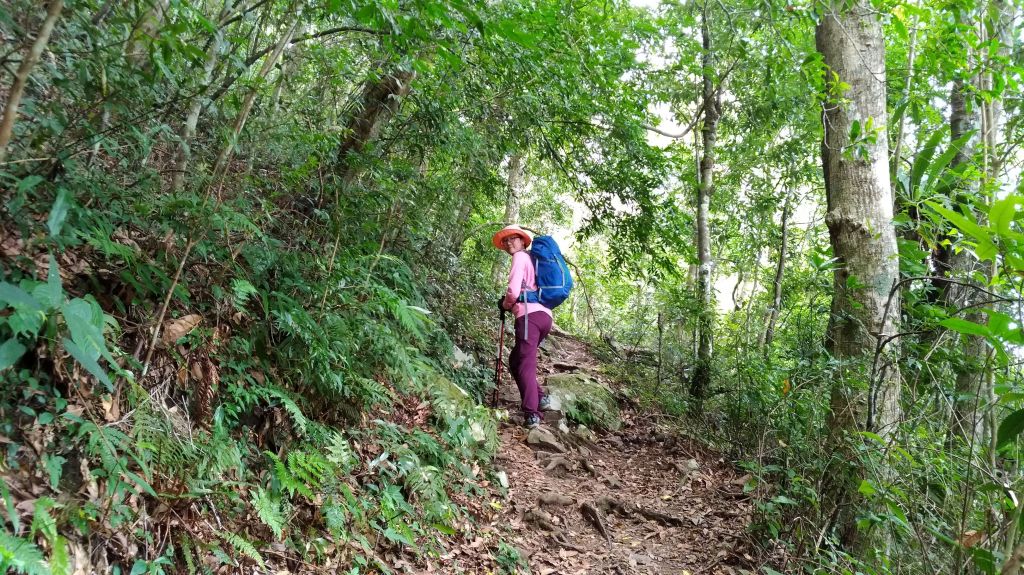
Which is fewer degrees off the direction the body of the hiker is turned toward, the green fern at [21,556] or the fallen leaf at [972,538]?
the green fern

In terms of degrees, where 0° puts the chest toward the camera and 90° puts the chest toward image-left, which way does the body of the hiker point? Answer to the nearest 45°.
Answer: approximately 90°

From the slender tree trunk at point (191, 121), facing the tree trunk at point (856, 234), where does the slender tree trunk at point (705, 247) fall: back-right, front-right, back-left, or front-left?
front-left

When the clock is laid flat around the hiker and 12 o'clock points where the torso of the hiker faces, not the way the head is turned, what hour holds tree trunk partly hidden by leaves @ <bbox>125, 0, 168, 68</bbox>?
The tree trunk partly hidden by leaves is roughly at 10 o'clock from the hiker.

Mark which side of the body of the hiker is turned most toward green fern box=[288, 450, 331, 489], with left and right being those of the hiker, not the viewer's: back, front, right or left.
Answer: left

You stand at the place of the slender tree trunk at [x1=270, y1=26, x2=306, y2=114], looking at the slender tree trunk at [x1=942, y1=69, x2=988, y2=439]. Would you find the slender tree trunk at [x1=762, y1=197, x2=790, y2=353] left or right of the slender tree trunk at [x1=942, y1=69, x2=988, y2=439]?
left

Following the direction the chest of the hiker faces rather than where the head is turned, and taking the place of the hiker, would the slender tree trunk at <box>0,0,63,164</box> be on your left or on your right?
on your left

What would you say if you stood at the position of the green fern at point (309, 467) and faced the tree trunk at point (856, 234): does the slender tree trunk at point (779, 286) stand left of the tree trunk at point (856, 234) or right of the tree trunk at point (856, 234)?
left
